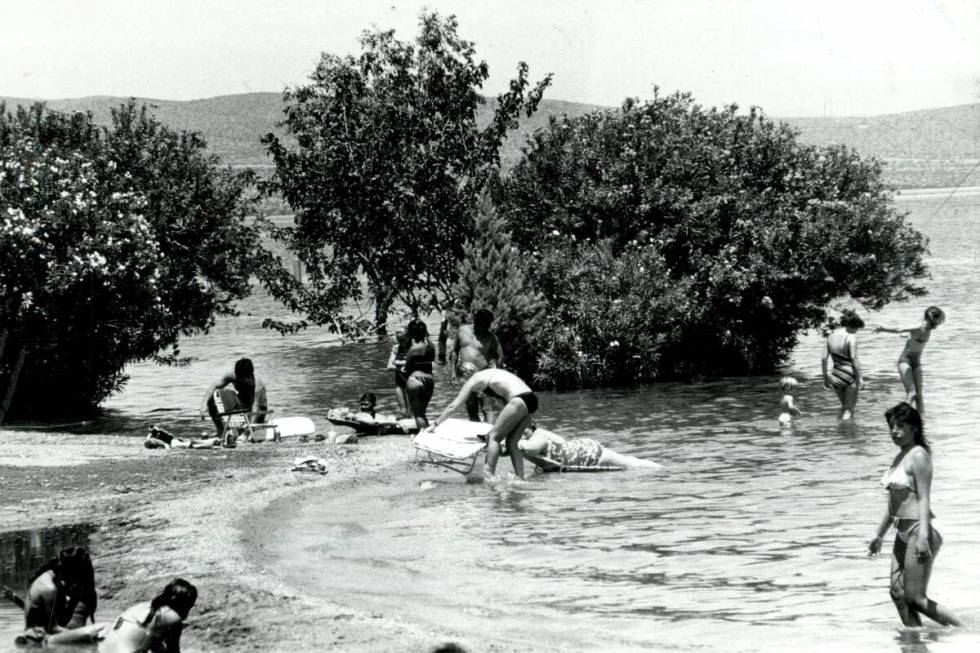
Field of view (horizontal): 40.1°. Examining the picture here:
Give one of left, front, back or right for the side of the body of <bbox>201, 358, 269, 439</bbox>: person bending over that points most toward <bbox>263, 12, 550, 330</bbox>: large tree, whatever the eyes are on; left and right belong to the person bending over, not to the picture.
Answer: back

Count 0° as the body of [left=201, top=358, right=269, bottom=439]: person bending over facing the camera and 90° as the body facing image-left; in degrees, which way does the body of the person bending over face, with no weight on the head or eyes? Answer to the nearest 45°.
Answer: approximately 0°

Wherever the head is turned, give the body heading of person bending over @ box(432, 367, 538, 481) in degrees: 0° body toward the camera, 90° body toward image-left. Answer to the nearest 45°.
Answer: approximately 90°

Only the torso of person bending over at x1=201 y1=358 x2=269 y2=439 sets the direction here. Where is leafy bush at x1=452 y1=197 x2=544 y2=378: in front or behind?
behind

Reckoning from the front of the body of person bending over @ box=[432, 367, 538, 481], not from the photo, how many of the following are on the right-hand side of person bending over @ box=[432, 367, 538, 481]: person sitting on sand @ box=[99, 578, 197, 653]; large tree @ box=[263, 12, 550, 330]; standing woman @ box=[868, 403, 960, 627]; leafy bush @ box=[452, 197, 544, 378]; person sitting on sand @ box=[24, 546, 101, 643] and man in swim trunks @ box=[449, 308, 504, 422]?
3

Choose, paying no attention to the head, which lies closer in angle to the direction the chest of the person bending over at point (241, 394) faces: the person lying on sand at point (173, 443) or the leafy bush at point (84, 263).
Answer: the person lying on sand

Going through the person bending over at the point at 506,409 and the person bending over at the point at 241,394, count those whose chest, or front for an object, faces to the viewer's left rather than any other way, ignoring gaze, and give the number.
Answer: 1

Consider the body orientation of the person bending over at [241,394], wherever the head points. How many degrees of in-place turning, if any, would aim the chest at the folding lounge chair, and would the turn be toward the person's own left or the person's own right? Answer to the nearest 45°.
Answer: approximately 45° to the person's own left

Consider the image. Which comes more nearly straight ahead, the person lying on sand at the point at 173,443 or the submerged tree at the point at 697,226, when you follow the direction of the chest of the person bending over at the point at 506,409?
the person lying on sand

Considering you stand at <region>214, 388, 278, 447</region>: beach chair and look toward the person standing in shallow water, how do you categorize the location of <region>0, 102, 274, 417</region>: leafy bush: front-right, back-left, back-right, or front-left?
back-left

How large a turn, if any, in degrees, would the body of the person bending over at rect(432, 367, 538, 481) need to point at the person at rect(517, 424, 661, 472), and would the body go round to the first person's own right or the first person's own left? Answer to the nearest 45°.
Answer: approximately 135° to the first person's own right
